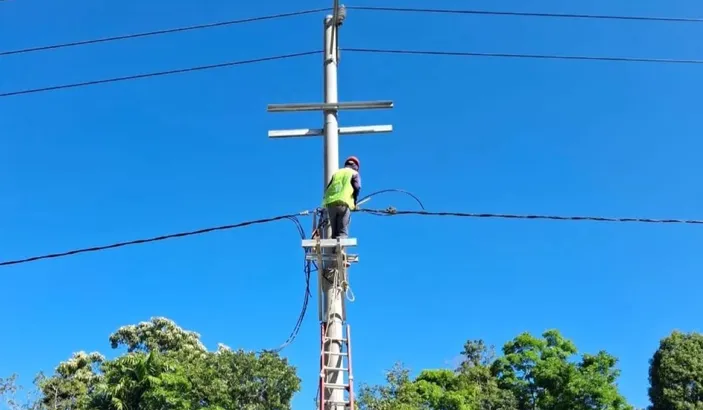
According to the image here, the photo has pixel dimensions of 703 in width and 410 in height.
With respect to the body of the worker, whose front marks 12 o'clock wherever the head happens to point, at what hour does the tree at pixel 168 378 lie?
The tree is roughly at 10 o'clock from the worker.

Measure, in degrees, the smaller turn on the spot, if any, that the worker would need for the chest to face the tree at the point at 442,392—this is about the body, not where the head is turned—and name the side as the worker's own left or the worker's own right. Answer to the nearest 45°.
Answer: approximately 45° to the worker's own left

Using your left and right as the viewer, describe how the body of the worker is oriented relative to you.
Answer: facing away from the viewer and to the right of the viewer

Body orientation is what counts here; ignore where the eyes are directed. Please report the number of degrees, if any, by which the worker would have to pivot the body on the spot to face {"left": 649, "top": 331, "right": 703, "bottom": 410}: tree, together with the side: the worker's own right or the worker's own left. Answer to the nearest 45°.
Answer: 0° — they already face it
